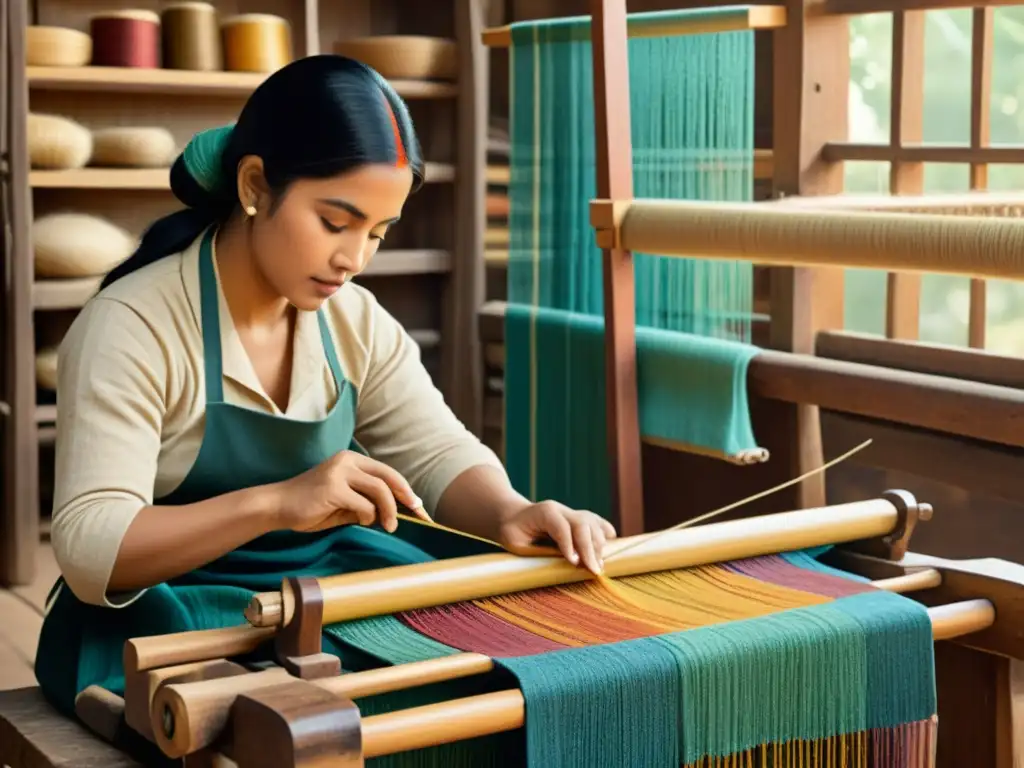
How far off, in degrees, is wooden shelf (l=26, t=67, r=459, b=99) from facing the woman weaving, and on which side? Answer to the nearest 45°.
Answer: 0° — it already faces them

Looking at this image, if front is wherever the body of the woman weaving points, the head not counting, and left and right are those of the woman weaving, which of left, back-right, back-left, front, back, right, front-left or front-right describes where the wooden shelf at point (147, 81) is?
back-left

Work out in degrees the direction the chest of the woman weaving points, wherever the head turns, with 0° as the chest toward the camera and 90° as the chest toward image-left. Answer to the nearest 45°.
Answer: approximately 315°

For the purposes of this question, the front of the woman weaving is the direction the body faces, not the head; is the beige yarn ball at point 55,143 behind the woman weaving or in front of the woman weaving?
behind

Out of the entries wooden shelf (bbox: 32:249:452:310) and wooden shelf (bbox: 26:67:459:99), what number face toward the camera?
2

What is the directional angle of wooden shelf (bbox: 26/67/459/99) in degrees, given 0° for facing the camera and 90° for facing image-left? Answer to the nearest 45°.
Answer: approximately 0°

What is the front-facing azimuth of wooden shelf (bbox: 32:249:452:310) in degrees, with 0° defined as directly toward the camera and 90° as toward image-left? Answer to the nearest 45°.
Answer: approximately 0°
